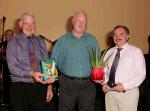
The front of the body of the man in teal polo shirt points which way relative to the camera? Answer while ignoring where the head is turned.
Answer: toward the camera
